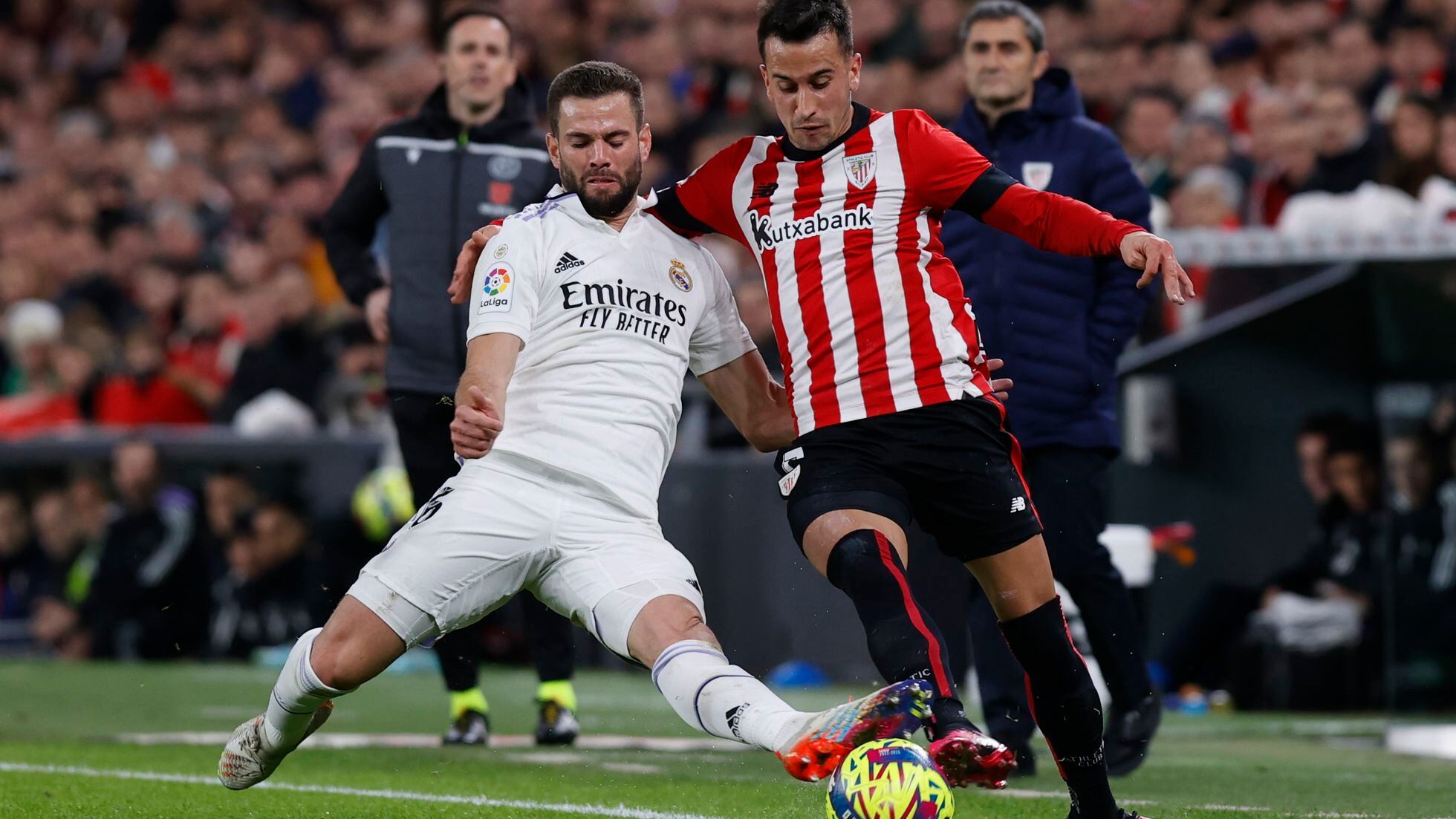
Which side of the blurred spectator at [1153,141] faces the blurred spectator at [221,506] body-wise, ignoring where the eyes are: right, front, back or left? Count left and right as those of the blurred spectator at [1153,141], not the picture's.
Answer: right

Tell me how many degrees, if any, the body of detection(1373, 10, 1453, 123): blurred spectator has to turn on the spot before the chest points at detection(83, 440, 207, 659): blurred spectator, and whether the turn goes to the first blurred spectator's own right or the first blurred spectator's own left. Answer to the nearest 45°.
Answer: approximately 90° to the first blurred spectator's own right

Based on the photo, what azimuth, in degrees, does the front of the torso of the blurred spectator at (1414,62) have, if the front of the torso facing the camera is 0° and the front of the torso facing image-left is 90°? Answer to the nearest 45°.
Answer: approximately 0°

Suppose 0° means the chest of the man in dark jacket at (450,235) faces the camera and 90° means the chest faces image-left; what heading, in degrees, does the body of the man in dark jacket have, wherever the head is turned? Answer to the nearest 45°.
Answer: approximately 0°

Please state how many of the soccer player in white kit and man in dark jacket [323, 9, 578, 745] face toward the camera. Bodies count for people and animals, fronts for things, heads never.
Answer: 2
